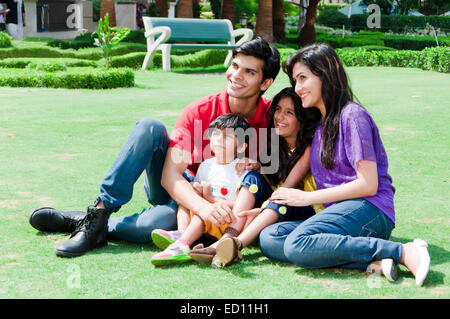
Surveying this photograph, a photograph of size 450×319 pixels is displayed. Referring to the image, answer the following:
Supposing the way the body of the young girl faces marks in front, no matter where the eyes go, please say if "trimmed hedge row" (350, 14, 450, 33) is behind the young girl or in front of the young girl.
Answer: behind

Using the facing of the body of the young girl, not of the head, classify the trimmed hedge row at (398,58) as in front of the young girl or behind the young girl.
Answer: behind

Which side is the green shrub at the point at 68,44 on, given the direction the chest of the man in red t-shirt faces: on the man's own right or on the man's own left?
on the man's own right

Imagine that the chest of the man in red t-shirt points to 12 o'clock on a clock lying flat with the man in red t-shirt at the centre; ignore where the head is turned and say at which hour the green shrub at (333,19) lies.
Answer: The green shrub is roughly at 5 o'clock from the man in red t-shirt.

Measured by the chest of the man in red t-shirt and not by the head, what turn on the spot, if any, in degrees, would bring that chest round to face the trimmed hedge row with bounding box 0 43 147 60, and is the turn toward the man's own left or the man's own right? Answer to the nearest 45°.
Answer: approximately 135° to the man's own right

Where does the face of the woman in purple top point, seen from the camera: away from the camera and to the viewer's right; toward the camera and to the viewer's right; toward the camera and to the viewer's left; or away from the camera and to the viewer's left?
toward the camera and to the viewer's left

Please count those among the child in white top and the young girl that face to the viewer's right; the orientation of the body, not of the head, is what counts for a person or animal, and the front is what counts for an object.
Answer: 0

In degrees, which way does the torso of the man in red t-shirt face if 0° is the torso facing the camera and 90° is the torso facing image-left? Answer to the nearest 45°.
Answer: approximately 45°
